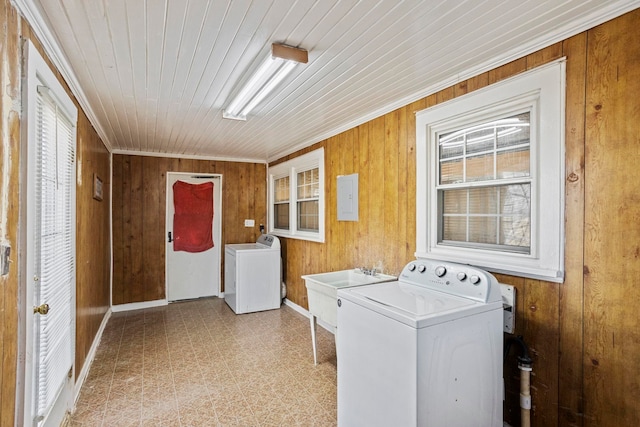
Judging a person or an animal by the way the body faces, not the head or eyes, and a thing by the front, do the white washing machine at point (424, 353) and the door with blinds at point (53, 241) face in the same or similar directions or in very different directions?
very different directions

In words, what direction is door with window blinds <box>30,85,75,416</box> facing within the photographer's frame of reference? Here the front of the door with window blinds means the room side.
facing to the right of the viewer

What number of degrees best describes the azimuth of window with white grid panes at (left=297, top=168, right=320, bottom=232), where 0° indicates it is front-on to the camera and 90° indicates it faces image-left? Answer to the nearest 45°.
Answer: approximately 45°

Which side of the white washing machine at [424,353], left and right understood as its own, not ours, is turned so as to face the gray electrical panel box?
right

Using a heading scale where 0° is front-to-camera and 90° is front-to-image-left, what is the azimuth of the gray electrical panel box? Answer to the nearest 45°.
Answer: approximately 45°
